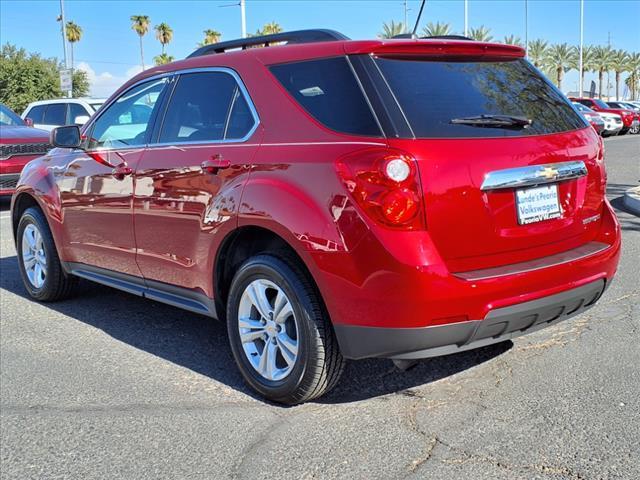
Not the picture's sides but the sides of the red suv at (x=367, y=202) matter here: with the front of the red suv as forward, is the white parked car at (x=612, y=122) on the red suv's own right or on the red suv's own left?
on the red suv's own right

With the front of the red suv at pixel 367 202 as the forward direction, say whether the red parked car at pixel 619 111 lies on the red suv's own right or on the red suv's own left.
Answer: on the red suv's own right

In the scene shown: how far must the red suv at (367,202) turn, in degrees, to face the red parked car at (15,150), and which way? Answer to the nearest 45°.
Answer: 0° — it already faces it

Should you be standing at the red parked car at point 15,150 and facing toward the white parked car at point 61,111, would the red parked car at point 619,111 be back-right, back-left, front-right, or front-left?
front-right

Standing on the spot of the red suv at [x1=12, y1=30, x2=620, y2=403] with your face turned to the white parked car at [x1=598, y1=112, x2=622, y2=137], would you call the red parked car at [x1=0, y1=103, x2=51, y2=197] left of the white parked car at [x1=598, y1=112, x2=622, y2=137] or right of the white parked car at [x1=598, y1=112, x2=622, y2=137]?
left

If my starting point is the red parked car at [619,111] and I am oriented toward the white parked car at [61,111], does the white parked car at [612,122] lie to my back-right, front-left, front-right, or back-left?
front-left

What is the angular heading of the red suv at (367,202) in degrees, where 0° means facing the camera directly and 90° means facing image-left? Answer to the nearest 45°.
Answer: approximately 135°

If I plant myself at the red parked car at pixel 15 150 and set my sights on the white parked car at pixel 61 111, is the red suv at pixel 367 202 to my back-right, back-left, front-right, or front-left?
back-right
